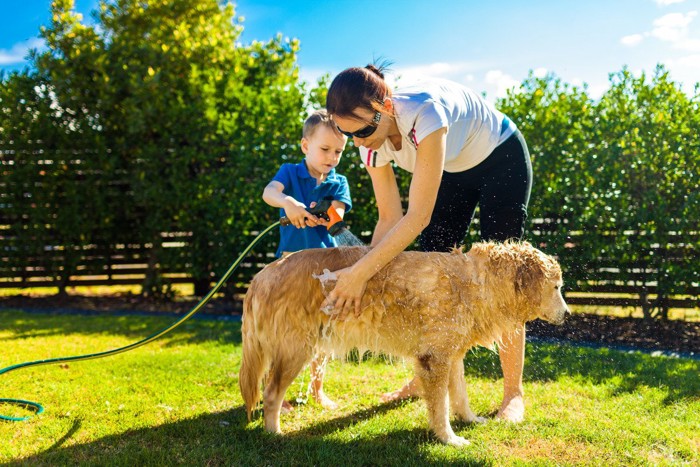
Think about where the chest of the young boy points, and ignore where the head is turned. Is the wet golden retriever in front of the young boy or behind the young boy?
in front

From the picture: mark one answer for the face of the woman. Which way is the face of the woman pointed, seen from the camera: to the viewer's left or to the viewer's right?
to the viewer's left

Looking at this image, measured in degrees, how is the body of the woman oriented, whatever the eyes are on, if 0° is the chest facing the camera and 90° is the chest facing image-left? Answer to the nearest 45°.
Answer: approximately 45°

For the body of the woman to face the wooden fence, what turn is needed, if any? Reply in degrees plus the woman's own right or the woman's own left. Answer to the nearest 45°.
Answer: approximately 90° to the woman's own right

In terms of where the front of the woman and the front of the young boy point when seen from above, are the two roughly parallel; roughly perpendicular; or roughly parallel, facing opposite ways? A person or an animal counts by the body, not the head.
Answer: roughly perpendicular

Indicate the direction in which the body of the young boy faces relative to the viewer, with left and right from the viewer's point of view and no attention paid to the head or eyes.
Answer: facing the viewer and to the right of the viewer

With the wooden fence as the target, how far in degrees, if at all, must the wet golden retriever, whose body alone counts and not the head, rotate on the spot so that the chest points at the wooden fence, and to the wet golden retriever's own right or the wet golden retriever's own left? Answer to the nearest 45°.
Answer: approximately 135° to the wet golden retriever's own left

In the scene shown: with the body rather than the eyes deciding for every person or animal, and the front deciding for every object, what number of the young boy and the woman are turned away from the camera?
0

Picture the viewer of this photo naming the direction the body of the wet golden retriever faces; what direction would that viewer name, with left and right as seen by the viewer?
facing to the right of the viewer

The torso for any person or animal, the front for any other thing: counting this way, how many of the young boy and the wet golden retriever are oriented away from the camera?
0

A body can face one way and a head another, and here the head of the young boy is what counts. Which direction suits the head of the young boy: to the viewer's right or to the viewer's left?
to the viewer's right
